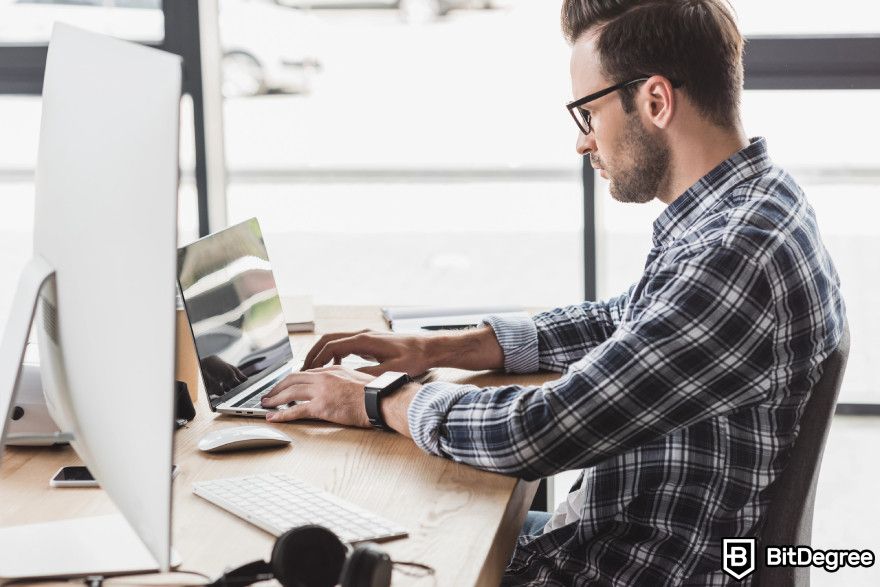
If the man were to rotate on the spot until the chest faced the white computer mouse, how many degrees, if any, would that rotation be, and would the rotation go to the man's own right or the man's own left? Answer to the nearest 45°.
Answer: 0° — they already face it

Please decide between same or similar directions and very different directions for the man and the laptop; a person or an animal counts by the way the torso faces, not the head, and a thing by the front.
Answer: very different directions

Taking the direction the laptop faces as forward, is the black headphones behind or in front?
in front

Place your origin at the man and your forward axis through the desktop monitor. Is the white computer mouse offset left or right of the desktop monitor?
right

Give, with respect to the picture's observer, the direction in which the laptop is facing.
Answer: facing the viewer and to the right of the viewer

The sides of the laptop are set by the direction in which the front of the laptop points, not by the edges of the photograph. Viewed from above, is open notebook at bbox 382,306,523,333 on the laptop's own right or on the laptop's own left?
on the laptop's own left

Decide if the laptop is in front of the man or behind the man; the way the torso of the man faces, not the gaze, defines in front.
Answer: in front

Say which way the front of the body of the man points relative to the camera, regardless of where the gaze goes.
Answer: to the viewer's left

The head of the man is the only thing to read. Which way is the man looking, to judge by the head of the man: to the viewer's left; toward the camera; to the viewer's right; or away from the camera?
to the viewer's left

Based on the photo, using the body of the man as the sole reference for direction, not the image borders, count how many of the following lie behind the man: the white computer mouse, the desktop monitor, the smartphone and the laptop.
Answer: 0

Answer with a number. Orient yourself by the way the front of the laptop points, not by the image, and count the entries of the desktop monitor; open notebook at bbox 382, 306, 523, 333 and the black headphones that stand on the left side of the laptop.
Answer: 1
